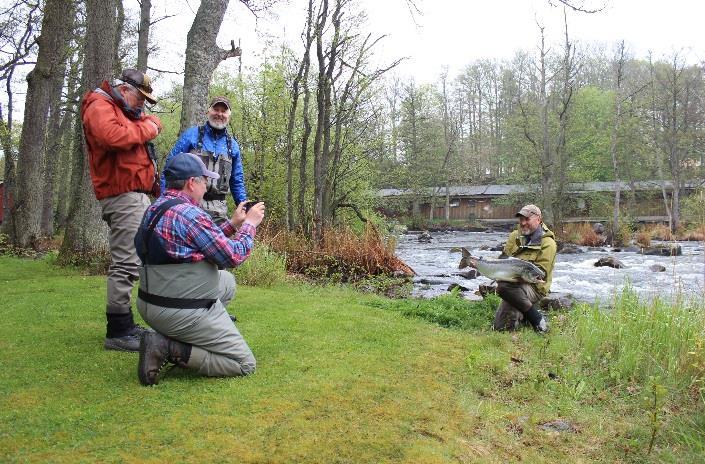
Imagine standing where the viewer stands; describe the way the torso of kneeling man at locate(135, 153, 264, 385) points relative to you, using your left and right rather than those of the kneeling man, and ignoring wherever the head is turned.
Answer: facing away from the viewer and to the right of the viewer

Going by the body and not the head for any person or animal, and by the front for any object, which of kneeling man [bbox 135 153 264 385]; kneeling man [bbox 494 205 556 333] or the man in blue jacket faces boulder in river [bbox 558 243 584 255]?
kneeling man [bbox 135 153 264 385]

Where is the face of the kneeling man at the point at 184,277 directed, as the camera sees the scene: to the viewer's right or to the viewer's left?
to the viewer's right

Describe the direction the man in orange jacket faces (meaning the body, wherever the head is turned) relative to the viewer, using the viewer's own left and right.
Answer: facing to the right of the viewer

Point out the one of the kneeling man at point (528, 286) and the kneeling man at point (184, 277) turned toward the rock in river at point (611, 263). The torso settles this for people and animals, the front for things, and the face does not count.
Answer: the kneeling man at point (184, 277)

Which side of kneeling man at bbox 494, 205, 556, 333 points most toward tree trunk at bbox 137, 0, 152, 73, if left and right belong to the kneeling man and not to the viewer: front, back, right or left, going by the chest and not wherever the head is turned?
right

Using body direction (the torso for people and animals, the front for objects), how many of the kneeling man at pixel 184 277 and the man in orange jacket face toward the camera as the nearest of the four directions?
0

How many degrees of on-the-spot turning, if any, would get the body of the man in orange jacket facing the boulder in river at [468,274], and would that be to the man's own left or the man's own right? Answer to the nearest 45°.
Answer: approximately 45° to the man's own left
